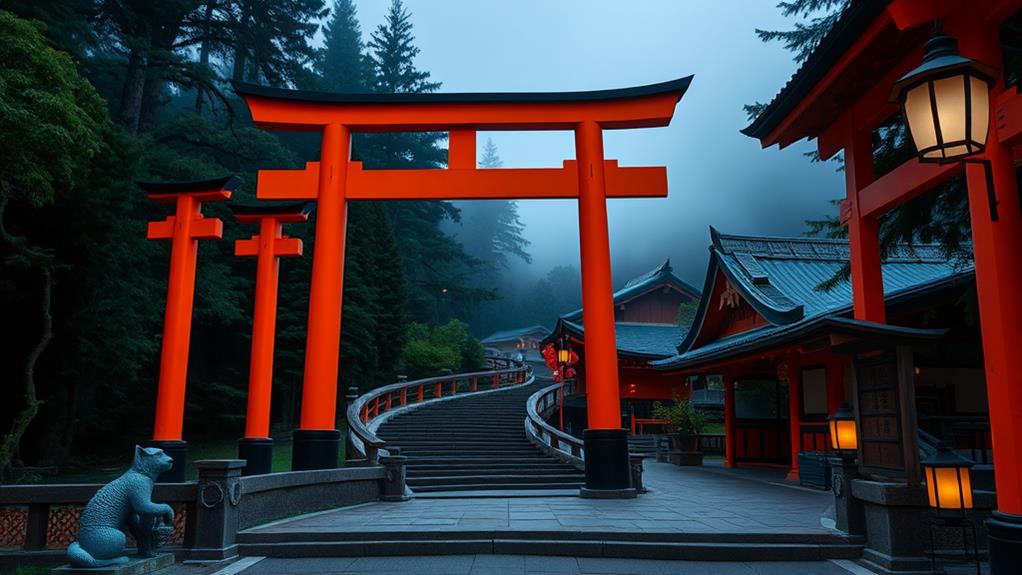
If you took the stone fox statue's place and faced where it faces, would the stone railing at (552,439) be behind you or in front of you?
in front

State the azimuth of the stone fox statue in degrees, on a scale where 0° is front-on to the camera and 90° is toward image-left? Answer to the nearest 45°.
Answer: approximately 270°

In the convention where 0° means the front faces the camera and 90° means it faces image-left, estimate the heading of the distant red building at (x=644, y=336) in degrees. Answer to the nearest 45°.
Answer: approximately 45°

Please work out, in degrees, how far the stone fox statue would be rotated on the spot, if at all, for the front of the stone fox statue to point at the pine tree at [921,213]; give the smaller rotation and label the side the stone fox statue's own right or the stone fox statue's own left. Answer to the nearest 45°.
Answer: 0° — it already faces it

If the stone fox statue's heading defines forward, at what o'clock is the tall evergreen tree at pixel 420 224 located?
The tall evergreen tree is roughly at 10 o'clock from the stone fox statue.

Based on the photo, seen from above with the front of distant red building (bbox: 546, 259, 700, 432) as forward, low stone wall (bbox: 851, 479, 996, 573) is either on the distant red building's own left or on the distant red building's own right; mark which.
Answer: on the distant red building's own left

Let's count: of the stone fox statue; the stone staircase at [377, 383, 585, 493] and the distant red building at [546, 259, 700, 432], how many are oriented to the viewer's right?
1

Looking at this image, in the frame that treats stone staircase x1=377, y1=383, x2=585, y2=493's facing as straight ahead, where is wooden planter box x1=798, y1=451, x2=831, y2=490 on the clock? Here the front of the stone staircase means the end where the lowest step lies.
The wooden planter box is roughly at 10 o'clock from the stone staircase.

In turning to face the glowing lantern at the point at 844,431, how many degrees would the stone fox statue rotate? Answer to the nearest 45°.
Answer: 0° — it already faces it

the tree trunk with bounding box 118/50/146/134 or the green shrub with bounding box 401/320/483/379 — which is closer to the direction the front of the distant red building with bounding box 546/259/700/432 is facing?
the tree trunk

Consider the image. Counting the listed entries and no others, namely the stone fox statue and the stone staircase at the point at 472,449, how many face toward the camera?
1
